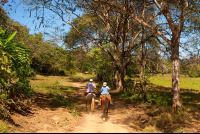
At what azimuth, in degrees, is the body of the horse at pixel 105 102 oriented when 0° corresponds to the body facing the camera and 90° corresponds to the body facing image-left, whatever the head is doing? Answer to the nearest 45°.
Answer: approximately 180°
